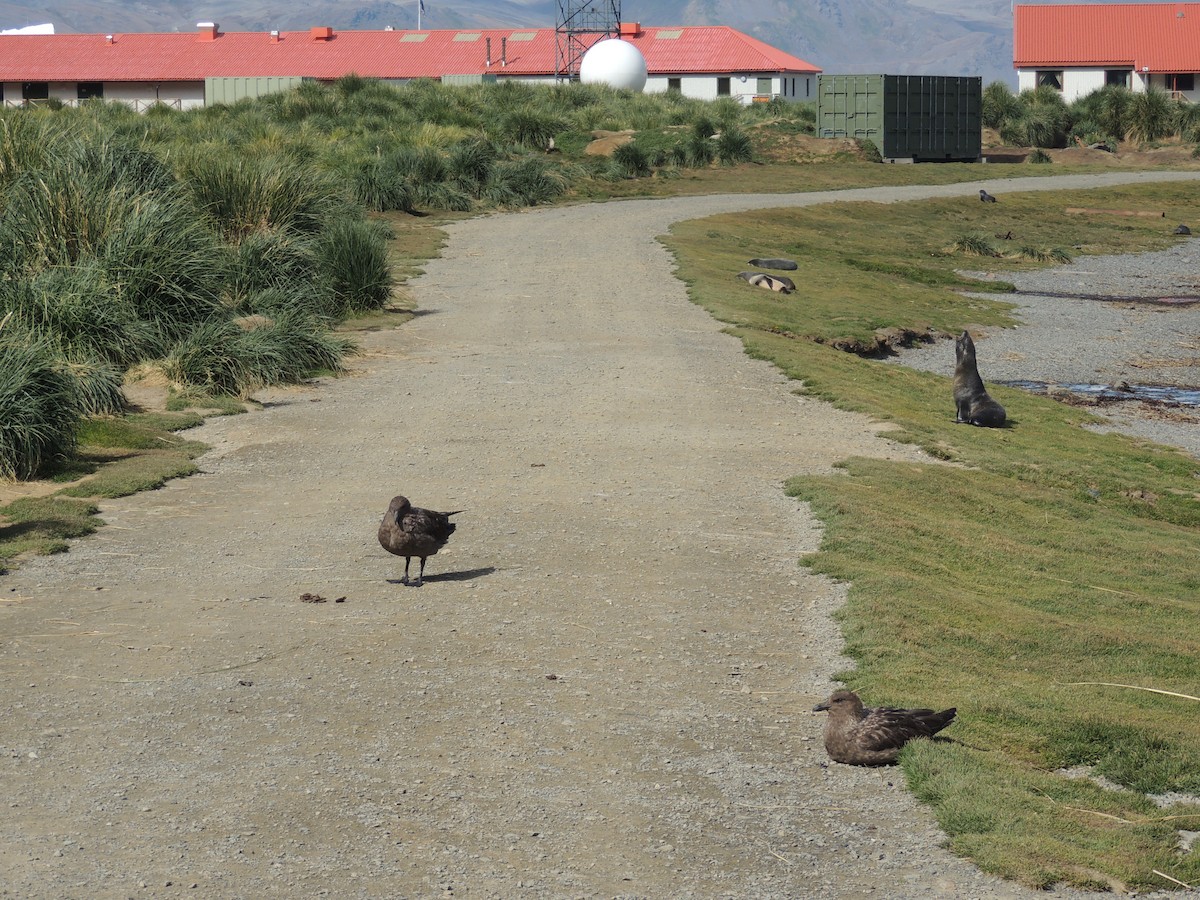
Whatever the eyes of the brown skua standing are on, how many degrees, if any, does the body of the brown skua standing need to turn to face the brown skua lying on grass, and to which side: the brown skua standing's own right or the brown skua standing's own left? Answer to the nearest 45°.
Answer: approximately 90° to the brown skua standing's own left

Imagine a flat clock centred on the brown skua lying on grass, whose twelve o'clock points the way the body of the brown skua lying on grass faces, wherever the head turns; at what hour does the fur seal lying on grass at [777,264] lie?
The fur seal lying on grass is roughly at 3 o'clock from the brown skua lying on grass.

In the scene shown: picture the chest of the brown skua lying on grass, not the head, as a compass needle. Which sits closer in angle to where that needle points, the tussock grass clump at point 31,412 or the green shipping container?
the tussock grass clump

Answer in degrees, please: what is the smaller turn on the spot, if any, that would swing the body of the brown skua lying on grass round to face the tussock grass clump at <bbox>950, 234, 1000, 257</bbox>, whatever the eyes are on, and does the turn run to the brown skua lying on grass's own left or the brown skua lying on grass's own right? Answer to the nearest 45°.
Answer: approximately 90° to the brown skua lying on grass's own right

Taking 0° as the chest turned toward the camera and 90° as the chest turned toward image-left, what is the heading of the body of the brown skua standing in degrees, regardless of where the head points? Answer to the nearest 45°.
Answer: approximately 45°

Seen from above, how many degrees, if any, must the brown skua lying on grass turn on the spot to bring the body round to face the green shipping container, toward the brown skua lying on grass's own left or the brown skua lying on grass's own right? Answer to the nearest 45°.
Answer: approximately 90° to the brown skua lying on grass's own right

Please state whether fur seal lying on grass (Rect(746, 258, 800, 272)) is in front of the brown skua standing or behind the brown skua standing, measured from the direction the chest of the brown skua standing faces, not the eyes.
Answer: behind

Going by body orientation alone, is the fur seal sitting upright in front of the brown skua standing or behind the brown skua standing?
behind

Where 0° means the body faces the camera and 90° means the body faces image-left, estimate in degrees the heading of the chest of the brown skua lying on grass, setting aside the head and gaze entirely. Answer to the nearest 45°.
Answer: approximately 90°
